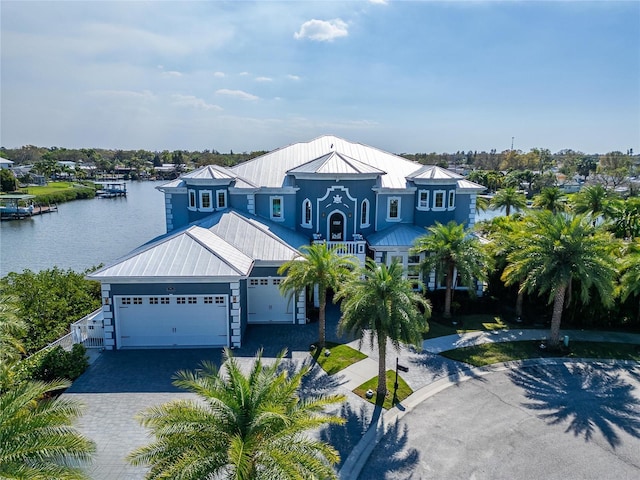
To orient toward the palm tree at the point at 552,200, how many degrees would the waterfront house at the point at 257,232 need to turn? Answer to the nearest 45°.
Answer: approximately 135° to its left

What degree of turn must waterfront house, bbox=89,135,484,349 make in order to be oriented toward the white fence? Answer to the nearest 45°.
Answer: approximately 45° to its right

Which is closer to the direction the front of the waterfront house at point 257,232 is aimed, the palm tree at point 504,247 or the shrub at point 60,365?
the shrub

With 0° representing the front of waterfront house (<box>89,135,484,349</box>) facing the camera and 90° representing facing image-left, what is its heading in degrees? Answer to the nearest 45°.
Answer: approximately 0°

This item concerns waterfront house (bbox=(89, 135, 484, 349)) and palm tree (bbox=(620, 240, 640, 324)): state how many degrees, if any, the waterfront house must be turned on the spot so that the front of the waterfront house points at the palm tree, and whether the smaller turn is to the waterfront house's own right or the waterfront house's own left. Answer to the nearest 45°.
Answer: approximately 45° to the waterfront house's own left

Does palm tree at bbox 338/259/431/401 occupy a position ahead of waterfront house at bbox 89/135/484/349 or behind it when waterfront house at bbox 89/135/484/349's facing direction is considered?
ahead

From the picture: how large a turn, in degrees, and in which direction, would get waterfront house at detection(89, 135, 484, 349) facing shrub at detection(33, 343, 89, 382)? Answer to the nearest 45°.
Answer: approximately 45° to its right

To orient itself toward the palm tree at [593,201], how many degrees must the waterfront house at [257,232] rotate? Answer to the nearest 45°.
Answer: approximately 90° to its left
